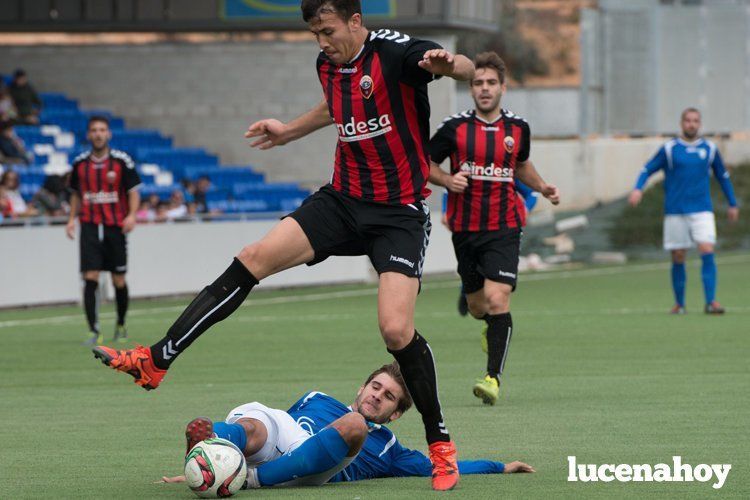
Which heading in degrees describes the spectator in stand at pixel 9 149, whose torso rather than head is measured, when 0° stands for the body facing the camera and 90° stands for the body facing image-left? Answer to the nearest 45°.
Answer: approximately 315°

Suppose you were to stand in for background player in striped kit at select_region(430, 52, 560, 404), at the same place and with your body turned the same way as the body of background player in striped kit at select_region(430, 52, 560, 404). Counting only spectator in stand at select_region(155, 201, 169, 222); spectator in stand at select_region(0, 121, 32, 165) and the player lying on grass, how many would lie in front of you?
1

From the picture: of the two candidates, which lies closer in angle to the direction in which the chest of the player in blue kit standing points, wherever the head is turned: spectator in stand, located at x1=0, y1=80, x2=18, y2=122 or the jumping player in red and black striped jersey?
the jumping player in red and black striped jersey

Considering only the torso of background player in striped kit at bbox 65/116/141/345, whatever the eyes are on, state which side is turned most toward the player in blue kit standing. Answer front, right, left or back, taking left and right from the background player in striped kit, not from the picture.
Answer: left

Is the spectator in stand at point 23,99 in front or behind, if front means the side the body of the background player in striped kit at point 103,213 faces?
behind

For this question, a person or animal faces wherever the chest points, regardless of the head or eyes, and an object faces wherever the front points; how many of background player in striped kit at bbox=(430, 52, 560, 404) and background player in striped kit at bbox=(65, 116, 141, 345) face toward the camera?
2

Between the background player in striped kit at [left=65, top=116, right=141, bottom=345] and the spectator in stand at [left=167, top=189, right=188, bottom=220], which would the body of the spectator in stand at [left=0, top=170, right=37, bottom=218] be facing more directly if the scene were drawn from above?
the background player in striped kit

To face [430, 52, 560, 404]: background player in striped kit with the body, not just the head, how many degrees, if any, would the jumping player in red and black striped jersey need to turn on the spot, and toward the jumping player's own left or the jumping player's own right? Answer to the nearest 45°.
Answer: approximately 135° to the jumping player's own right

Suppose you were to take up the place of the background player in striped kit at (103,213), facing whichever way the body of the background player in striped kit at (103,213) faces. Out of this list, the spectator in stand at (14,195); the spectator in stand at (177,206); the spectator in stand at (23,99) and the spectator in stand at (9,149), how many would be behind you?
4
